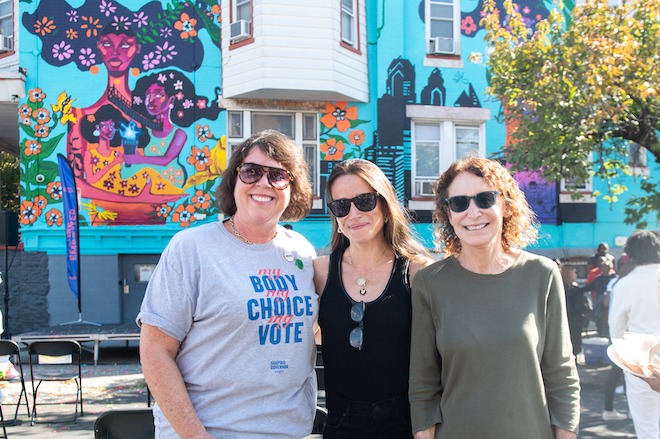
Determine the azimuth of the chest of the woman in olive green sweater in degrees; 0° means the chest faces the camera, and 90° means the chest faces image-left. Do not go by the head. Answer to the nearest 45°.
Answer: approximately 0°

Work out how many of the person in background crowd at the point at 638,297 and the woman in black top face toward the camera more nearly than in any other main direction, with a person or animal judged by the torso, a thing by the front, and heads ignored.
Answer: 1

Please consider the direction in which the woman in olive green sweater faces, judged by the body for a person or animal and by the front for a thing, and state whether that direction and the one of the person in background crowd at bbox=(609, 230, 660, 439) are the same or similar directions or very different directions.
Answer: very different directions

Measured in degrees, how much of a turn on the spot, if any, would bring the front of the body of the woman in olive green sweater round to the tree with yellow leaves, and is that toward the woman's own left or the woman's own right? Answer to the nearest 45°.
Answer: approximately 180°

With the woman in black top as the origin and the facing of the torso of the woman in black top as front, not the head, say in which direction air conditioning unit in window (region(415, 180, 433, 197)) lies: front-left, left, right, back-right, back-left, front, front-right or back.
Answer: back

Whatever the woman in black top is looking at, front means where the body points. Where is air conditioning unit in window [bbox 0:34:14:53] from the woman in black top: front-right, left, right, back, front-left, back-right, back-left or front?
back-right

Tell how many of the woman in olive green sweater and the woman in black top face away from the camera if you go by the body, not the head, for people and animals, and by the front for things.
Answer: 0
